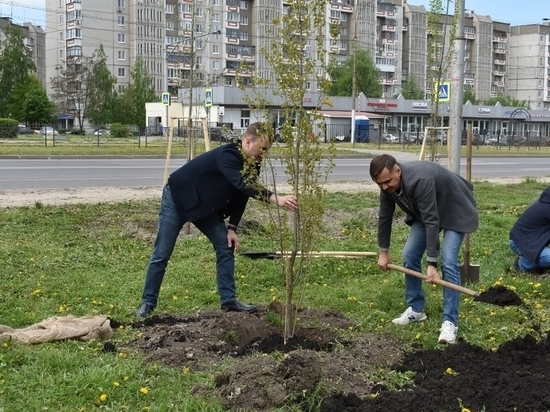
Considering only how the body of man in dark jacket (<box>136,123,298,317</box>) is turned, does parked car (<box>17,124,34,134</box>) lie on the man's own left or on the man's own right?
on the man's own left

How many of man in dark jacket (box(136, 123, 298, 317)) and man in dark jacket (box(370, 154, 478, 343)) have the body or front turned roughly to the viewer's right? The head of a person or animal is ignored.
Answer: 1

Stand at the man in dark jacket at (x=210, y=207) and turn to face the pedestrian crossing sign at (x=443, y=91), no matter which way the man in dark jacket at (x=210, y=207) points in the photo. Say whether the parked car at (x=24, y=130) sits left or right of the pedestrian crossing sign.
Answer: left

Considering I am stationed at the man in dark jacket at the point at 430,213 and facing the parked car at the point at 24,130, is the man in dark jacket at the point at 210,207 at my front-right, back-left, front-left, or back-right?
front-left

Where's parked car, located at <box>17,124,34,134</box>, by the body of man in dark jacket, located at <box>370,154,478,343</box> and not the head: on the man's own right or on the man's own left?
on the man's own right

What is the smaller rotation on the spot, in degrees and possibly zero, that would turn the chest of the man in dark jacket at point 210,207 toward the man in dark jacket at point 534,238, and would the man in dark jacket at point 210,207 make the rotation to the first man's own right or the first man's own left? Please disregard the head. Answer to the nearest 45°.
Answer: approximately 45° to the first man's own left

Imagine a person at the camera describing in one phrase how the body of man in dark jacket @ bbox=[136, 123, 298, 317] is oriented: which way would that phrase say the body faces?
to the viewer's right

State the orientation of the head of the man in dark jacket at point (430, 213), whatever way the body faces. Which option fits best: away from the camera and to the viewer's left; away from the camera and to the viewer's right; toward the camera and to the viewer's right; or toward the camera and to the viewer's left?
toward the camera and to the viewer's left

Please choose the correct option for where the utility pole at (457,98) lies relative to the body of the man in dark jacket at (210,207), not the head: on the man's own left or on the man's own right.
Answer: on the man's own left

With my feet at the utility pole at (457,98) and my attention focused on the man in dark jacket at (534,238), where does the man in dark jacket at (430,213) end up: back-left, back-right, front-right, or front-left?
front-right

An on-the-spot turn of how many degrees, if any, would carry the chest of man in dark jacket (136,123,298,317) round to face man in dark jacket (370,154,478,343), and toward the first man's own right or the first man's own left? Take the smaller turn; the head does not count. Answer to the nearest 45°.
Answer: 0° — they already face them
